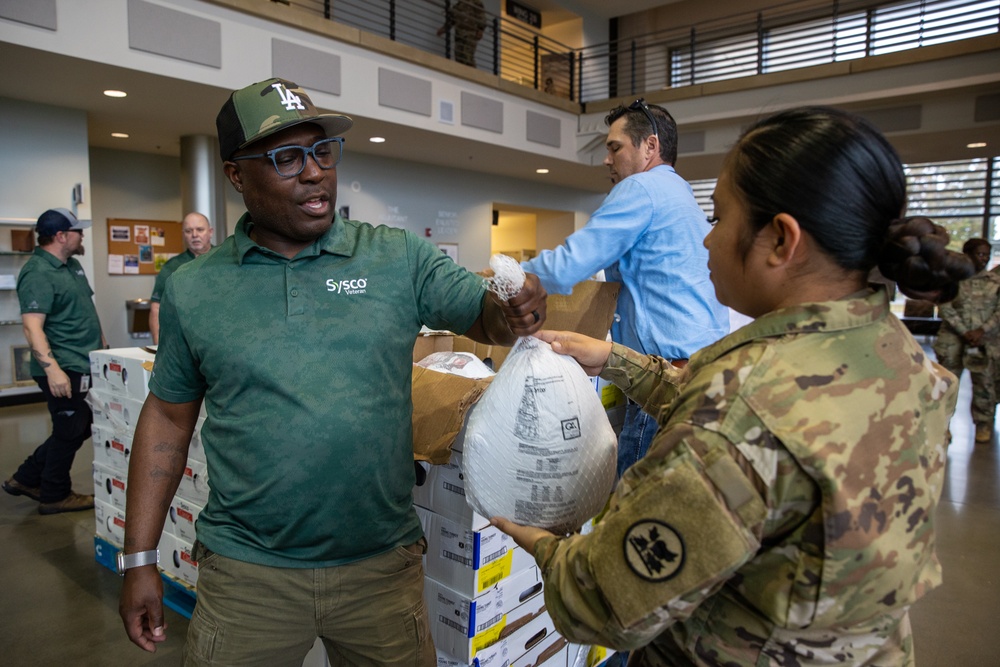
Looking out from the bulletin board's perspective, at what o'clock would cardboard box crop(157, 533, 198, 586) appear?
The cardboard box is roughly at 12 o'clock from the bulletin board.

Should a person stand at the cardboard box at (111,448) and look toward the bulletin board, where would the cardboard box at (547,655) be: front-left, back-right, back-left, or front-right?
back-right

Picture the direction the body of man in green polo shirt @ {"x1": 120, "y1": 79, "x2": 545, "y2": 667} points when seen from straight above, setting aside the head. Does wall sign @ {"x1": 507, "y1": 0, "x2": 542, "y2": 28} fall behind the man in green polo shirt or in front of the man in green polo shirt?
behind

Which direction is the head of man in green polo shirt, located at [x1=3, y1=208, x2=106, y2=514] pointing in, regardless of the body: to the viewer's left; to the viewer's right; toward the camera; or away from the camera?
to the viewer's right

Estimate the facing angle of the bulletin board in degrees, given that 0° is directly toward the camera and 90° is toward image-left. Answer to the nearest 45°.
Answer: approximately 0°

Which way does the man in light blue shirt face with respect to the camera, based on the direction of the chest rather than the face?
to the viewer's left

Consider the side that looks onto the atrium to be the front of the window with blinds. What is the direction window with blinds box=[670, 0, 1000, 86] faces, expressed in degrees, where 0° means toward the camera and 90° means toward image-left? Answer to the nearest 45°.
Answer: approximately 45°

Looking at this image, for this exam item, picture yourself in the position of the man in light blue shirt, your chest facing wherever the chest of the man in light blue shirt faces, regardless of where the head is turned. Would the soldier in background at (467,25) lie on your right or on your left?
on your right

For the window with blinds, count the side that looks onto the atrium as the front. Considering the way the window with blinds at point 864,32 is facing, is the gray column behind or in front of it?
in front

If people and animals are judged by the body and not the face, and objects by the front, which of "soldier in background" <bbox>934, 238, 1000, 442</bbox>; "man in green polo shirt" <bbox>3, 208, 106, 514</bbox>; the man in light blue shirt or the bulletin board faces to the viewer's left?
the man in light blue shirt

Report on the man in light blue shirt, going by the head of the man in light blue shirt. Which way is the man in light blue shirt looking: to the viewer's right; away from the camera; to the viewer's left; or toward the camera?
to the viewer's left

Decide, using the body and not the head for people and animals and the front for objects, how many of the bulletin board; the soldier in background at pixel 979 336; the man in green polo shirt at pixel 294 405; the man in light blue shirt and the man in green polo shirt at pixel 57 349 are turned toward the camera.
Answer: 3

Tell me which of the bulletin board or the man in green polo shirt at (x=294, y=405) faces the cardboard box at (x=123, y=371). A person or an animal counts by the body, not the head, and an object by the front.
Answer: the bulletin board

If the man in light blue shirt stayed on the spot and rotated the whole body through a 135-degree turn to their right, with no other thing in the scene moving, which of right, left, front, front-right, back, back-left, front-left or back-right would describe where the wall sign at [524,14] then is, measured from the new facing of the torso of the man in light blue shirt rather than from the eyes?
front-left

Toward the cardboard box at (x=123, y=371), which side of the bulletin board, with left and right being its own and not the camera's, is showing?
front
